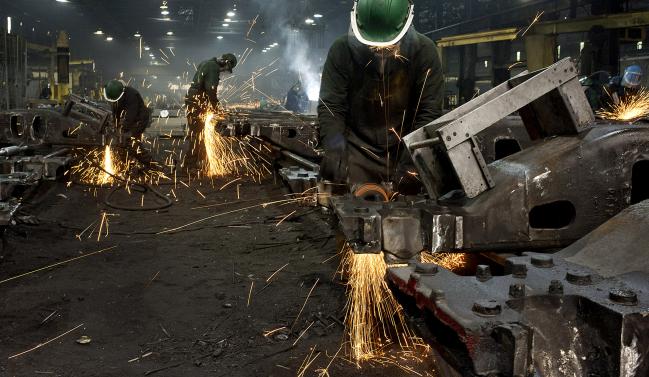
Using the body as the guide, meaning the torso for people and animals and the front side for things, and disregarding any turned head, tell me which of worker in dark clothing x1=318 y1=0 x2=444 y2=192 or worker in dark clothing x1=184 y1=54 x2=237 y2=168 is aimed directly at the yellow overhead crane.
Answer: worker in dark clothing x1=184 y1=54 x2=237 y2=168

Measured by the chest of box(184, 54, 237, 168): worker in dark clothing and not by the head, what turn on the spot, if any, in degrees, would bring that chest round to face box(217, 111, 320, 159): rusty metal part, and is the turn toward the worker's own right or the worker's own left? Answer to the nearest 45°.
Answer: approximately 45° to the worker's own right

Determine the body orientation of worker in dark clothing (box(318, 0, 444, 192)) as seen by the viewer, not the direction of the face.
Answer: toward the camera

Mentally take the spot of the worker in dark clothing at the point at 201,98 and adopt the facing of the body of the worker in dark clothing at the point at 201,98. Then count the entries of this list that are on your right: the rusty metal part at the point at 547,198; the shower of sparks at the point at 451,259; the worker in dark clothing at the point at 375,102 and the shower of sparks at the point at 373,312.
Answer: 4

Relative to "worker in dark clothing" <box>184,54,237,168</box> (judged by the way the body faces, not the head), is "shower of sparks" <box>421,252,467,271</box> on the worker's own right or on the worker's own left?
on the worker's own right

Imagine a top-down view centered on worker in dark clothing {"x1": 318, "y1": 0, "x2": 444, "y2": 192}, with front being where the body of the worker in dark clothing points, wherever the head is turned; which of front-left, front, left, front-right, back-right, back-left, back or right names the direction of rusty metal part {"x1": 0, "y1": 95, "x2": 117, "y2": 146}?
back-right

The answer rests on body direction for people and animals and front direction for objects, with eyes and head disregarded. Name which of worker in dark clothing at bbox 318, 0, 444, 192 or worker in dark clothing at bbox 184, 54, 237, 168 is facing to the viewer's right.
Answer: worker in dark clothing at bbox 184, 54, 237, 168

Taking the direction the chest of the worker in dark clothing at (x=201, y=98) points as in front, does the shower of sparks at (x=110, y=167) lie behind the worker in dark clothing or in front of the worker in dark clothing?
behind

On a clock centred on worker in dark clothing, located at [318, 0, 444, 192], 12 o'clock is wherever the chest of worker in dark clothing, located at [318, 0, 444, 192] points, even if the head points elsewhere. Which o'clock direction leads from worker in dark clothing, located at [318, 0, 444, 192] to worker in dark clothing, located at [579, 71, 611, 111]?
worker in dark clothing, located at [579, 71, 611, 111] is roughly at 7 o'clock from worker in dark clothing, located at [318, 0, 444, 192].

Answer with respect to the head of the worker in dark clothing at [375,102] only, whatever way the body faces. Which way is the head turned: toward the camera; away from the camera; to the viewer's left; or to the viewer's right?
toward the camera

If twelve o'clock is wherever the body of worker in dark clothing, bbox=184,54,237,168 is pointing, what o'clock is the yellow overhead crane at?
The yellow overhead crane is roughly at 12 o'clock from the worker in dark clothing.

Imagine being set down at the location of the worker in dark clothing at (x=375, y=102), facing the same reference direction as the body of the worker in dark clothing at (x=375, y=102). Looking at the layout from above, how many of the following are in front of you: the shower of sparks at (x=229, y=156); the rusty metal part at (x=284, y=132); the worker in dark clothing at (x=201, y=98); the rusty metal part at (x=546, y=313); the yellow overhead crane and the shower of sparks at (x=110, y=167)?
1

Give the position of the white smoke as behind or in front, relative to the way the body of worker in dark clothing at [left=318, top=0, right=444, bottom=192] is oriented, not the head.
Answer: behind

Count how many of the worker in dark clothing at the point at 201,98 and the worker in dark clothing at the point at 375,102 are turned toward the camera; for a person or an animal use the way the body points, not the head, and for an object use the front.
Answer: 1
